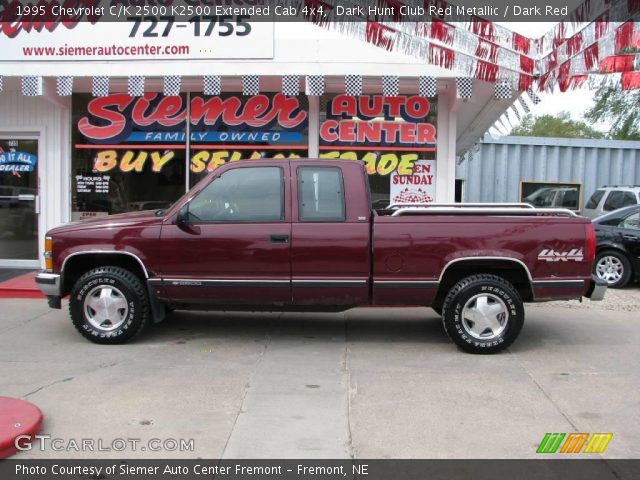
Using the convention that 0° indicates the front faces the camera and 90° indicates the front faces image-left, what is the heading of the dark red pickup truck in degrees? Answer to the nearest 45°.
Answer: approximately 90°

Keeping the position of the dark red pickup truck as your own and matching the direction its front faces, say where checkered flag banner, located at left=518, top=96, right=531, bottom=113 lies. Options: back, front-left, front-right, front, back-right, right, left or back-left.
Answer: back-right

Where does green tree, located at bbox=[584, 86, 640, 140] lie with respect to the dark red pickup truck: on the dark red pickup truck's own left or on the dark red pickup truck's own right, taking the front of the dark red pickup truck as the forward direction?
on the dark red pickup truck's own right

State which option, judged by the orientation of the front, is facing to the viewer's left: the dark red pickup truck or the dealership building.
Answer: the dark red pickup truck

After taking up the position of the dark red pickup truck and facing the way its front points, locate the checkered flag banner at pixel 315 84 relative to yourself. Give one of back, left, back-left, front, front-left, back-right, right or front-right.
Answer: right

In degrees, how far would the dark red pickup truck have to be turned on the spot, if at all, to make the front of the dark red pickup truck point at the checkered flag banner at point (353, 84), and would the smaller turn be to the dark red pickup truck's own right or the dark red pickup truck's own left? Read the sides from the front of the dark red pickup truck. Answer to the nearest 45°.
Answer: approximately 90° to the dark red pickup truck's own right

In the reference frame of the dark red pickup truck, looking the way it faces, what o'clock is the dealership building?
The dealership building is roughly at 2 o'clock from the dark red pickup truck.

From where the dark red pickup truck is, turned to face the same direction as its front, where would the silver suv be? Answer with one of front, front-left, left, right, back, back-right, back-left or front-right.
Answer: back-right

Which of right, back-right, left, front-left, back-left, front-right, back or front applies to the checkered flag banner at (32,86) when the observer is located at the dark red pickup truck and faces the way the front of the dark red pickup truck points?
front-right

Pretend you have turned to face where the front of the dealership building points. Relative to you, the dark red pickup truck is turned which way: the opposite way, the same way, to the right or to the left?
to the right

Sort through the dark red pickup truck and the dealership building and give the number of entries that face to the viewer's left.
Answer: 1

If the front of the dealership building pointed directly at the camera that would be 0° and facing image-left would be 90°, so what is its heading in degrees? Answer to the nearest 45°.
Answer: approximately 0°

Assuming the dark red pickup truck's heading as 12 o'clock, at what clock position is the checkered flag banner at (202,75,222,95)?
The checkered flag banner is roughly at 2 o'clock from the dark red pickup truck.
